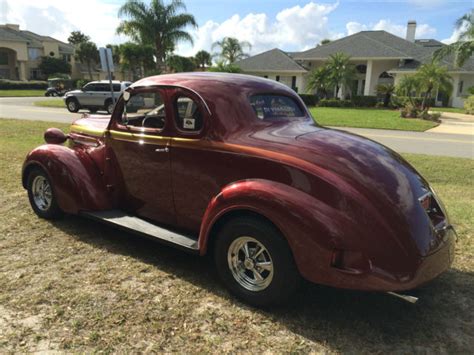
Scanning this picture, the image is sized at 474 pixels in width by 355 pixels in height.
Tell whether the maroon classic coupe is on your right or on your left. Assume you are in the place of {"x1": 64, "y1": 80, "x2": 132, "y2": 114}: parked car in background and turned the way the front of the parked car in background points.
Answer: on your left

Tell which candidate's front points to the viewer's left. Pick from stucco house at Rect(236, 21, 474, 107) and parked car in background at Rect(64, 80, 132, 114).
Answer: the parked car in background

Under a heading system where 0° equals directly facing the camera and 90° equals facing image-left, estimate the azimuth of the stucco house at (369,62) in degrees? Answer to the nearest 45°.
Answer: approximately 0°

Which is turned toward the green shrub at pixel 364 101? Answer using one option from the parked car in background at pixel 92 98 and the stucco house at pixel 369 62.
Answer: the stucco house

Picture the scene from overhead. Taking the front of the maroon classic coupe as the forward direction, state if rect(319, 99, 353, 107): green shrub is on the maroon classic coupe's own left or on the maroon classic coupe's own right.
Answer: on the maroon classic coupe's own right

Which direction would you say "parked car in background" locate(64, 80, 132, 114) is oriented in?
to the viewer's left

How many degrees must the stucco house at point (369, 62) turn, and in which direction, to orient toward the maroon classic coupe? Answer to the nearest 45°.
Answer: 0° — it already faces it

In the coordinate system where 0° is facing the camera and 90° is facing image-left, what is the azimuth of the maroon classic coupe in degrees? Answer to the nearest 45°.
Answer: approximately 135°

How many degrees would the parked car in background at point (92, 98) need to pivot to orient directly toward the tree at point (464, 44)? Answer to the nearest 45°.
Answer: approximately 180°

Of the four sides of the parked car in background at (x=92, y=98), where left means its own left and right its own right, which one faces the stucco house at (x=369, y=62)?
back

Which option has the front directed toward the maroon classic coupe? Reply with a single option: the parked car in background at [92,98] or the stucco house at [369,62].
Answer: the stucco house

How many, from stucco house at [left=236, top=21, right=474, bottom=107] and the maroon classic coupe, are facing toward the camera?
1

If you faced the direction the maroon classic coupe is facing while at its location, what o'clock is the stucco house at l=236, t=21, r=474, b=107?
The stucco house is roughly at 2 o'clock from the maroon classic coupe.

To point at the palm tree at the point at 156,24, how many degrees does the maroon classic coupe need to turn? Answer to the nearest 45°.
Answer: approximately 45° to its right
